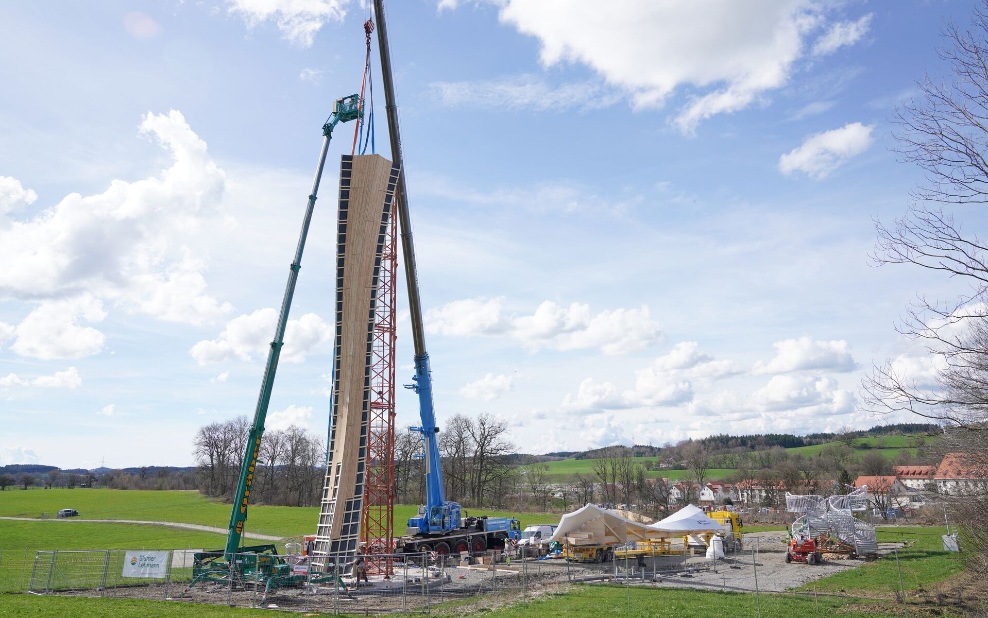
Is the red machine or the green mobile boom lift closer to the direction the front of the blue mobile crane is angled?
the red machine

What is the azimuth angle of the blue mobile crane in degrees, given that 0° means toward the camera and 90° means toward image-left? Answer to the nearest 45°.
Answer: approximately 270°

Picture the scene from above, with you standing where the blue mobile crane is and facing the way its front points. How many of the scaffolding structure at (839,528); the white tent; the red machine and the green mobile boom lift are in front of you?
3

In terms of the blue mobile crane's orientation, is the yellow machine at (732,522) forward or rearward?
forward

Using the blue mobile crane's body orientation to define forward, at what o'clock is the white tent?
The white tent is roughly at 12 o'clock from the blue mobile crane.

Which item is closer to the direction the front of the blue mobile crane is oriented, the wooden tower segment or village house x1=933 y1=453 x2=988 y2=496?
the village house

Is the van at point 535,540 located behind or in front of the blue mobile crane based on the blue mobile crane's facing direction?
in front

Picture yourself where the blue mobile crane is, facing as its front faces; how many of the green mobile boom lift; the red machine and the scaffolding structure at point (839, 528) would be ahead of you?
2

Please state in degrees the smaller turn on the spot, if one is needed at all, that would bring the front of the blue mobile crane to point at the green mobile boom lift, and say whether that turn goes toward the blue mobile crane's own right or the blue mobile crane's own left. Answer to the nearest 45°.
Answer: approximately 135° to the blue mobile crane's own right

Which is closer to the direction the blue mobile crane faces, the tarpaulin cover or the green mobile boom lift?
the tarpaulin cover
